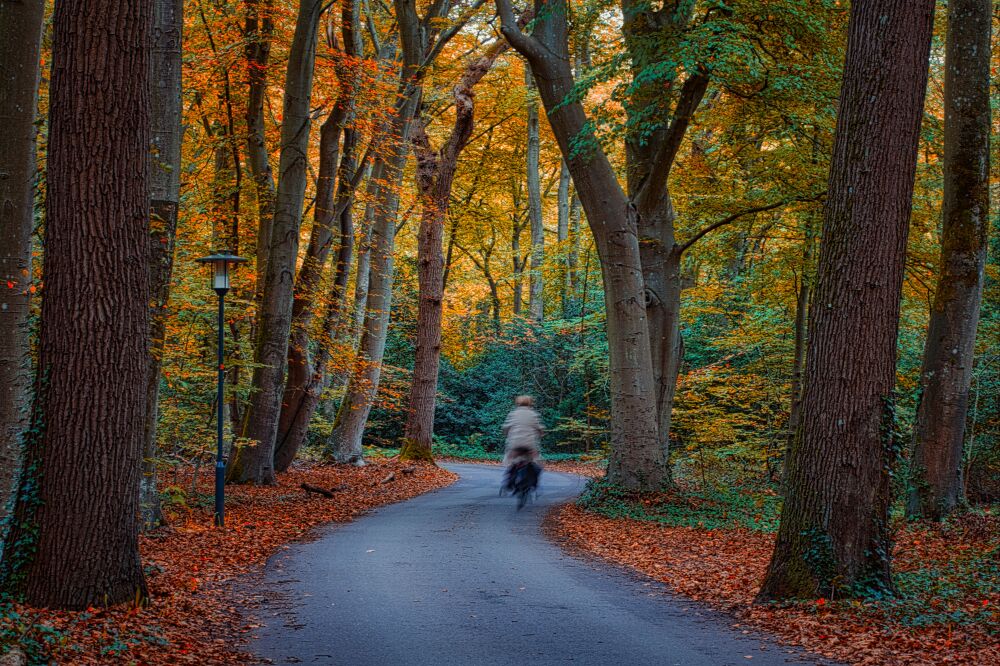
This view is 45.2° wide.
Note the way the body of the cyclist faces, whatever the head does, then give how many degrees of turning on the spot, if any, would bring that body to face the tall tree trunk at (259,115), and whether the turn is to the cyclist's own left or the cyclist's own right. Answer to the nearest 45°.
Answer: approximately 45° to the cyclist's own left

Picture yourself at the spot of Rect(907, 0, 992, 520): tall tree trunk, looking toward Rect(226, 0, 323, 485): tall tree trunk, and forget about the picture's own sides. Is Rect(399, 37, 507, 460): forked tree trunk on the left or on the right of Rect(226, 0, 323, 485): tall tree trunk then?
right

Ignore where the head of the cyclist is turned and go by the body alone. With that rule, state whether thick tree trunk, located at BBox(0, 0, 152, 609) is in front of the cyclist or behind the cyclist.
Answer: behind

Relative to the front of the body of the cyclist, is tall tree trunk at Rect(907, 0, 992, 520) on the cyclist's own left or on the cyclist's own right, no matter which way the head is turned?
on the cyclist's own right

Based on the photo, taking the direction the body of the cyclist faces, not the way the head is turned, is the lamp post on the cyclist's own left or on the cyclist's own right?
on the cyclist's own left

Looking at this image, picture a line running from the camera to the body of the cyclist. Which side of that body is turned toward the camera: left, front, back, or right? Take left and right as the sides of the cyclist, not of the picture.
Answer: back
